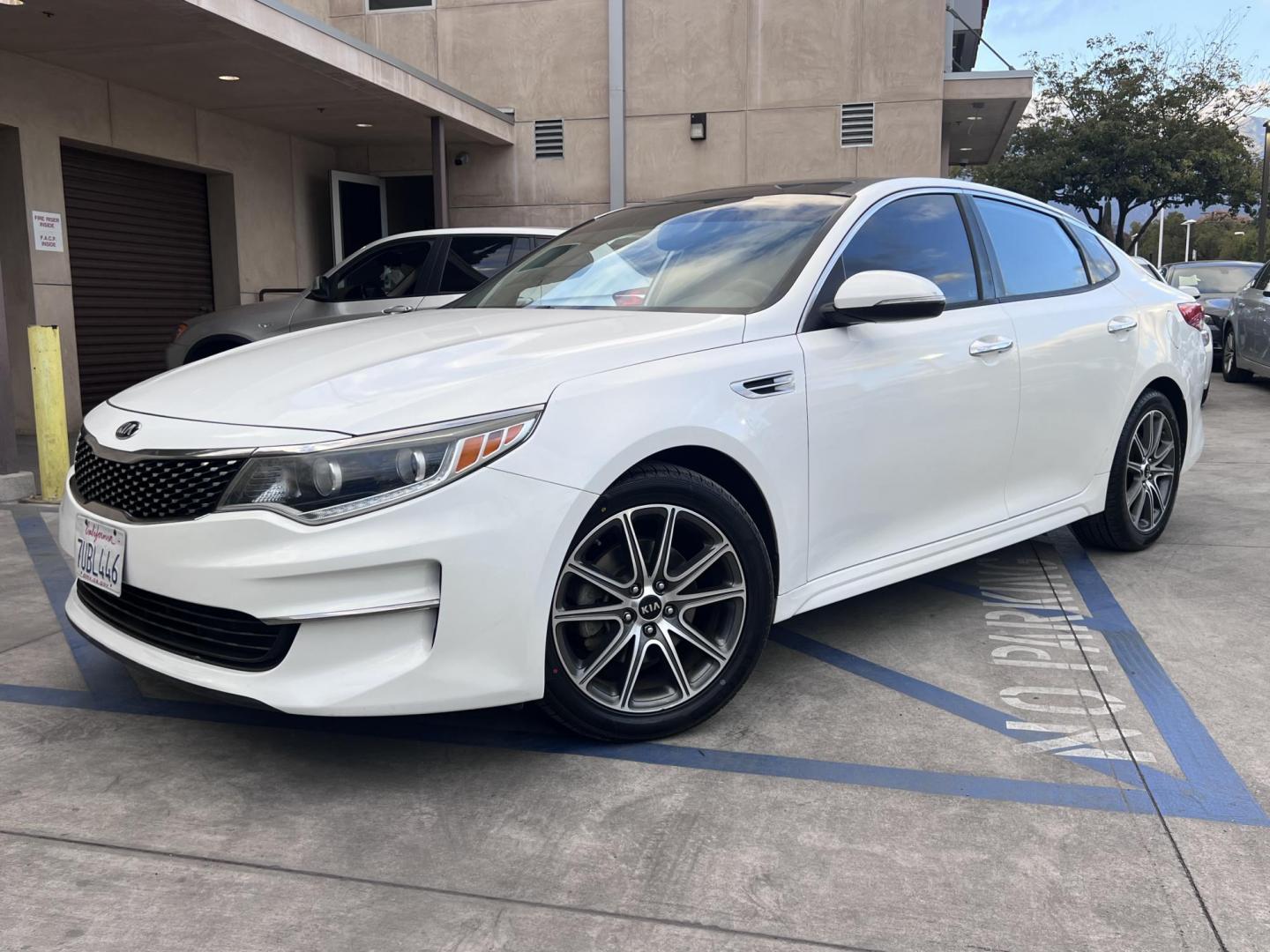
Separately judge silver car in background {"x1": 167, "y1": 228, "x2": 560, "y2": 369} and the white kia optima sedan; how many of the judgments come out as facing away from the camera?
0

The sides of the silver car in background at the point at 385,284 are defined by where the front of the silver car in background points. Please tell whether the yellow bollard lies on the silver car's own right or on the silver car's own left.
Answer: on the silver car's own left

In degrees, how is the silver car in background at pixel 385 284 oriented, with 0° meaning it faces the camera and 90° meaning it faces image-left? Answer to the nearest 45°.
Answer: approximately 90°

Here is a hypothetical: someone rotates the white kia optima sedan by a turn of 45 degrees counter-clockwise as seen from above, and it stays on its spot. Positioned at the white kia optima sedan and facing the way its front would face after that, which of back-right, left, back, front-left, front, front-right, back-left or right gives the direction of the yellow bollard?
back-right

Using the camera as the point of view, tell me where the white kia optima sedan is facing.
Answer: facing the viewer and to the left of the viewer

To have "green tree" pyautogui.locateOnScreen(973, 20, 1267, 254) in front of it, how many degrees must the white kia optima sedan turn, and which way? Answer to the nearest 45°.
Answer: approximately 180°

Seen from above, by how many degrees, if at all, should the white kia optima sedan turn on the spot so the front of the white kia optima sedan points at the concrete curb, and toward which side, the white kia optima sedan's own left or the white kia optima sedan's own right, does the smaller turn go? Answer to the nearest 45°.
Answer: approximately 90° to the white kia optima sedan's own right
